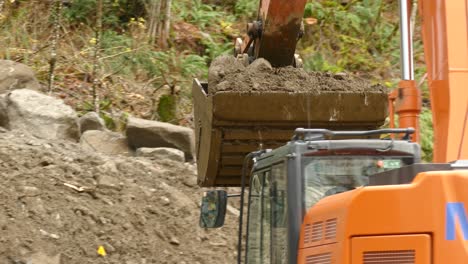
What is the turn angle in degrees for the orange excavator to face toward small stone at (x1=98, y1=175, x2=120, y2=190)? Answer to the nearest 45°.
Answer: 0° — it already faces it

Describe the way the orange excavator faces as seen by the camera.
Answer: facing away from the viewer and to the left of the viewer

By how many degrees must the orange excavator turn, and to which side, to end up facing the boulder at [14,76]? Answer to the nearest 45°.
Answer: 0° — it already faces it

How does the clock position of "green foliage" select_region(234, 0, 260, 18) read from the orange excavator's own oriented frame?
The green foliage is roughly at 1 o'clock from the orange excavator.
